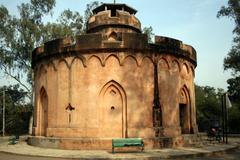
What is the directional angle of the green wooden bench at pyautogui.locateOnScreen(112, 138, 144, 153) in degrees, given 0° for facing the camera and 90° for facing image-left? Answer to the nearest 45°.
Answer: approximately 0°

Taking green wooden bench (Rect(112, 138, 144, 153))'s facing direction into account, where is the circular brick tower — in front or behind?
behind
